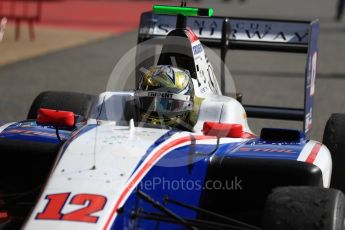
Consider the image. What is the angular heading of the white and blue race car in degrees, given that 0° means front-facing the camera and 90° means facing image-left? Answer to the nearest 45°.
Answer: approximately 45°
